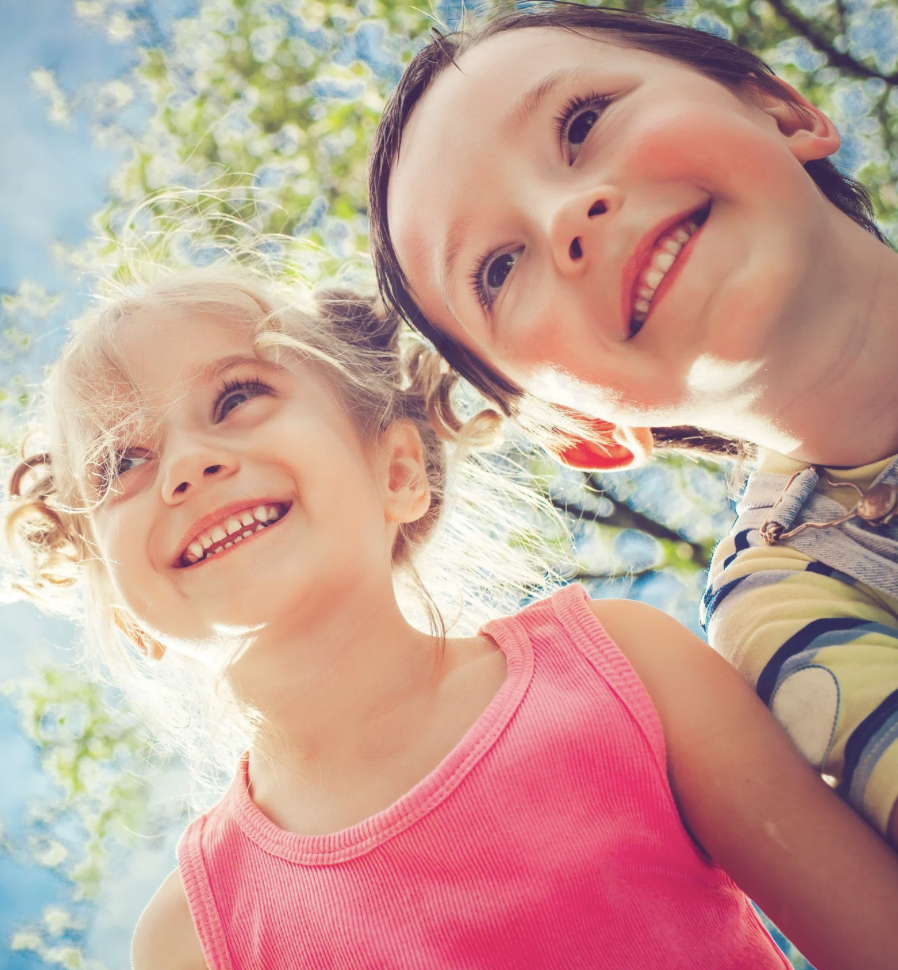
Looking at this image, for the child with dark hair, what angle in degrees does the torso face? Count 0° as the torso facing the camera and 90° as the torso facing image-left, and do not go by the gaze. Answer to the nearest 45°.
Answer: approximately 0°
